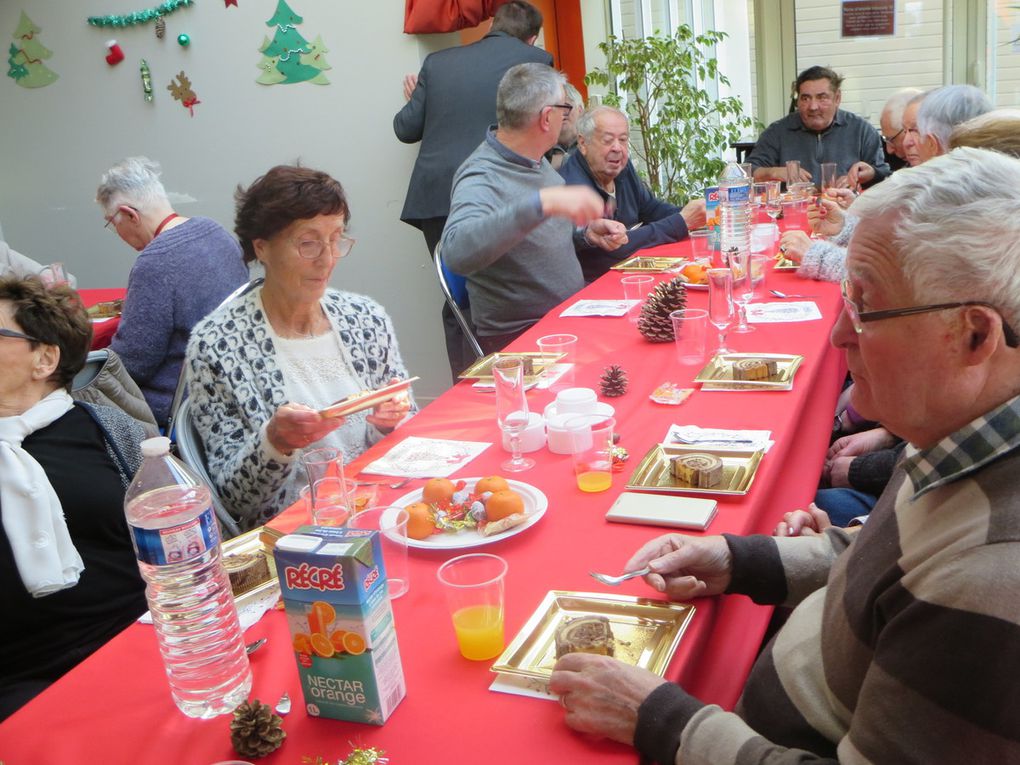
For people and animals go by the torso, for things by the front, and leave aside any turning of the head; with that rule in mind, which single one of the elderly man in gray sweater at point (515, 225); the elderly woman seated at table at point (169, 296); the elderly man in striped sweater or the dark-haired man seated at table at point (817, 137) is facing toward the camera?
the dark-haired man seated at table at point (817, 137)

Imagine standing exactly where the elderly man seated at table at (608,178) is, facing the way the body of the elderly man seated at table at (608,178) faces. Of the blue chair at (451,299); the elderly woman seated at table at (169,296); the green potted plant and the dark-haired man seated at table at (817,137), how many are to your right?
2

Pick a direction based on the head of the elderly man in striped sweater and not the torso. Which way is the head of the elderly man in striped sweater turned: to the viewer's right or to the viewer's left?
to the viewer's left

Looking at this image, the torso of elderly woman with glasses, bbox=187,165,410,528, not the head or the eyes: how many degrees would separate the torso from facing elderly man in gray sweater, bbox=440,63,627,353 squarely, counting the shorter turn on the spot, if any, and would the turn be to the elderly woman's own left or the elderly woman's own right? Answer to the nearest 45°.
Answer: approximately 90° to the elderly woman's own left

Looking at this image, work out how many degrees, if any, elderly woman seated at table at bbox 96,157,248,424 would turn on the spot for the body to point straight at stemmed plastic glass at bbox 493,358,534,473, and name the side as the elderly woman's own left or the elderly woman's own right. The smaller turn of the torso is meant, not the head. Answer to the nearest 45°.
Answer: approximately 135° to the elderly woman's own left

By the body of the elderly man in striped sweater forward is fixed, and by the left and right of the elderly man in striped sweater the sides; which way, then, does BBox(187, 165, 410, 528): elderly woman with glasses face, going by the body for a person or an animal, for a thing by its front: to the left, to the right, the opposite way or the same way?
the opposite way

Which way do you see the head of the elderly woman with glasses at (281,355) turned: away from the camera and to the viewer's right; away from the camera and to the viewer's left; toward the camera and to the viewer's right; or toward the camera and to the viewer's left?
toward the camera and to the viewer's right

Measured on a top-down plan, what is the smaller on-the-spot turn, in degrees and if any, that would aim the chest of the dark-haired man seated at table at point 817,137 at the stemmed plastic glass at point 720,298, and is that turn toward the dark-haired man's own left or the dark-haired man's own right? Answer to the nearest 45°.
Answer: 0° — they already face it

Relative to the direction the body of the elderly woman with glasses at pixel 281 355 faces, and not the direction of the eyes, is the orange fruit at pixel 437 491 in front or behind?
in front

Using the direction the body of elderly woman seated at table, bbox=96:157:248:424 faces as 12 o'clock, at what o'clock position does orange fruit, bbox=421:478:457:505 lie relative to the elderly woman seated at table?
The orange fruit is roughly at 7 o'clock from the elderly woman seated at table.

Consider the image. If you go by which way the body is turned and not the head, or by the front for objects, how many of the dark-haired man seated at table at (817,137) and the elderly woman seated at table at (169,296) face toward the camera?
1

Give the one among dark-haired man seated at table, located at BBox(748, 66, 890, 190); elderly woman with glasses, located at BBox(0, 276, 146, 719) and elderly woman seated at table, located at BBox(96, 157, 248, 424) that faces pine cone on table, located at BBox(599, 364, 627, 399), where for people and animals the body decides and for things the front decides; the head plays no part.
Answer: dark-haired man seated at table, located at BBox(748, 66, 890, 190)

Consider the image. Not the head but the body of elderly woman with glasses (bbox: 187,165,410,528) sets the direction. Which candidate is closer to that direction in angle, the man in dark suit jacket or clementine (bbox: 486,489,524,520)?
the clementine

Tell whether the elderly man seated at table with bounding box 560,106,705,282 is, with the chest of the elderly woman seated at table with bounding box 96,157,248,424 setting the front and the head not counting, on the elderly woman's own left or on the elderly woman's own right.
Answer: on the elderly woman's own right

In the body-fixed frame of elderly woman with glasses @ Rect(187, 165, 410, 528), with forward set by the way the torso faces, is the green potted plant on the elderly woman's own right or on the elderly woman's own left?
on the elderly woman's own left

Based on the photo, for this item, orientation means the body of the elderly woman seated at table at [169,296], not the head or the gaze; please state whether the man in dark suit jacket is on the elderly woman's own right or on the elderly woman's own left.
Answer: on the elderly woman's own right
